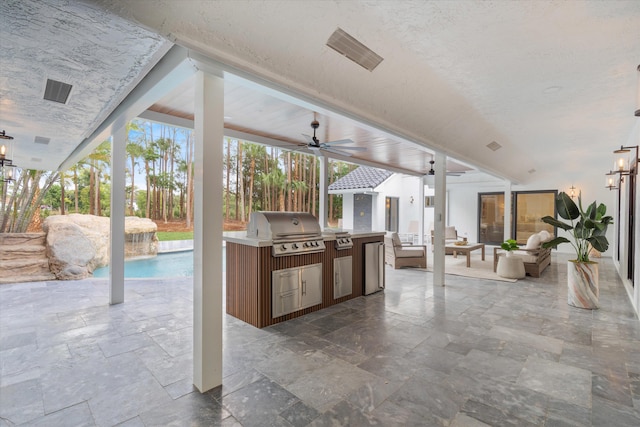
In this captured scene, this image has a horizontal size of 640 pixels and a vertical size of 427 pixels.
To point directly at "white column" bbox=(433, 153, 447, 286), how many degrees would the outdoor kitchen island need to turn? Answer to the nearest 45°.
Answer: approximately 90° to its left

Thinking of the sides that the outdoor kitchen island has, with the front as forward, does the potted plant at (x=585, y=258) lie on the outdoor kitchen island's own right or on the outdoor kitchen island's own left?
on the outdoor kitchen island's own left

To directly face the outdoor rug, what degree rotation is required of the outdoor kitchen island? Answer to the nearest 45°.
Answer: approximately 90° to its left

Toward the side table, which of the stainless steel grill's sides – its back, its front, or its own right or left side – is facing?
left

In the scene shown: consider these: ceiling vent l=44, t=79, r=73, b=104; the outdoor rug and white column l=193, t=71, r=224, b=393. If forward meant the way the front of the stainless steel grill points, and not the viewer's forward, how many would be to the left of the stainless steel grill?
1

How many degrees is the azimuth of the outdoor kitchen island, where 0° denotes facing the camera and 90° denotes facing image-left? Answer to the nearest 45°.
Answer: approximately 315°

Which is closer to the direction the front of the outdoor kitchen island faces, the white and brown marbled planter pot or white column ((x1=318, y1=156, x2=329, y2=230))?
the white and brown marbled planter pot
